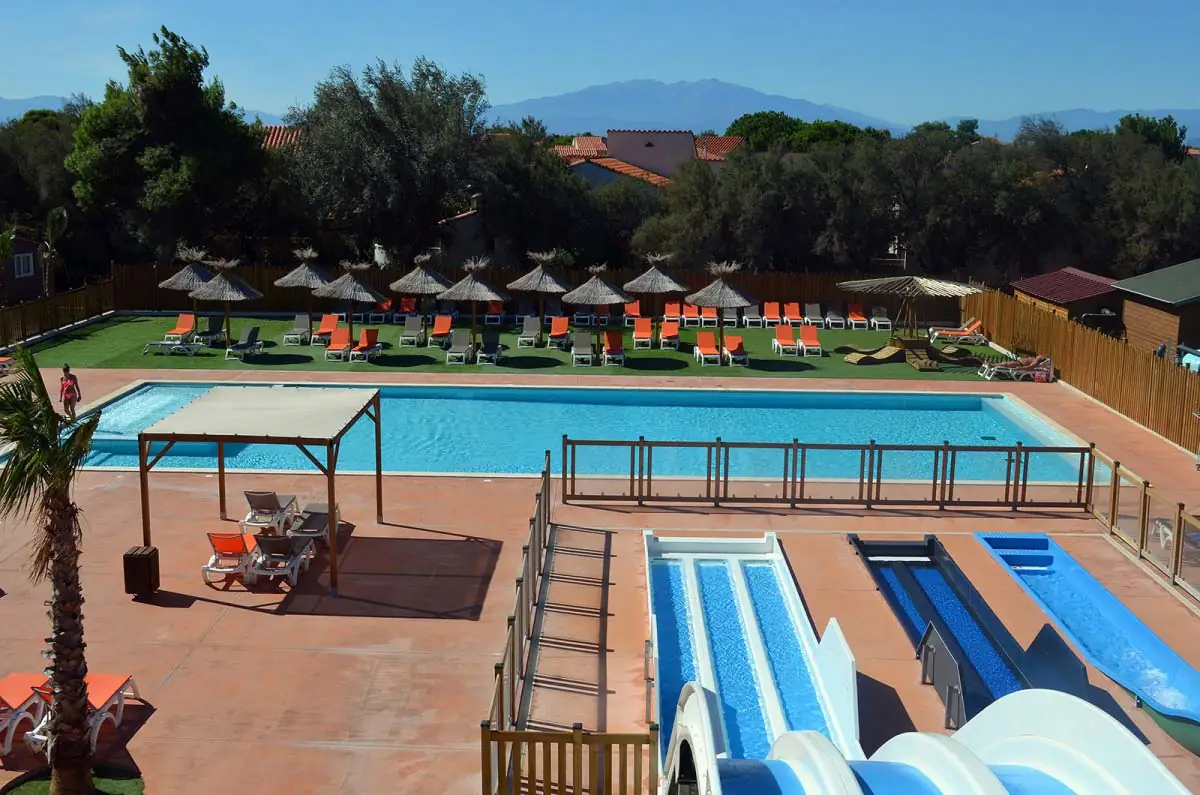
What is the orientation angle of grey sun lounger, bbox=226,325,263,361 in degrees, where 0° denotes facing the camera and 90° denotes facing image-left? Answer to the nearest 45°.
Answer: approximately 45°

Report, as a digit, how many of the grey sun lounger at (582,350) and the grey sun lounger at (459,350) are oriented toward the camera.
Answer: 2

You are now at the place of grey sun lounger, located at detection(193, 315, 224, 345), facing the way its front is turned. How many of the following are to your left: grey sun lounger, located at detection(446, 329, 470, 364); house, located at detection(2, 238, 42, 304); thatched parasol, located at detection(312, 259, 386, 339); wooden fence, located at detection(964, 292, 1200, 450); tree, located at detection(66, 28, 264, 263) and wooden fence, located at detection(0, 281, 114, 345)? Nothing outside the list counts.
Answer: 3

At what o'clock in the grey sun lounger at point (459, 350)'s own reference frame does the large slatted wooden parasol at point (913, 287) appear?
The large slatted wooden parasol is roughly at 9 o'clock from the grey sun lounger.

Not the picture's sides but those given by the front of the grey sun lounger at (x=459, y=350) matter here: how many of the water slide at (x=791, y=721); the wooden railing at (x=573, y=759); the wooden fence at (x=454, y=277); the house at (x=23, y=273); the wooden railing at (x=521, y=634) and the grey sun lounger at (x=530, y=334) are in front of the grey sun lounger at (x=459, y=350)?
3

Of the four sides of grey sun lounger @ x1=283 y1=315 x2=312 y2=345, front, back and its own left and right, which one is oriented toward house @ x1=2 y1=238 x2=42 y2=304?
right

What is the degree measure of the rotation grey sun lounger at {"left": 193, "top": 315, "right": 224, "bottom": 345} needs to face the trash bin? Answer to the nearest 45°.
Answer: approximately 45° to its left

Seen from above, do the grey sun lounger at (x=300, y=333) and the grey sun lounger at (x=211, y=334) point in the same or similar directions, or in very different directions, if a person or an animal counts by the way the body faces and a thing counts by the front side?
same or similar directions

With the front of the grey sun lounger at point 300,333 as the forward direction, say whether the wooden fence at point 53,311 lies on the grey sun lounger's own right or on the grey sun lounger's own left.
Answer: on the grey sun lounger's own right

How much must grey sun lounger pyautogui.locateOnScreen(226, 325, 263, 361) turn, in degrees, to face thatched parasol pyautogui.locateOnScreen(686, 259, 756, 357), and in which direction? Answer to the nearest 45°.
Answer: approximately 135° to its left

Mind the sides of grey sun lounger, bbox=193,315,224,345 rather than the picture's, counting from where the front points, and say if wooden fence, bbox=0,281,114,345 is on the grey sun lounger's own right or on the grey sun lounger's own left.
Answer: on the grey sun lounger's own right

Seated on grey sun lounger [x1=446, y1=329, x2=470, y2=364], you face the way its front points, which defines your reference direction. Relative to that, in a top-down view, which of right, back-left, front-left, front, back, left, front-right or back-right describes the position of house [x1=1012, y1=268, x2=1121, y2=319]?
left

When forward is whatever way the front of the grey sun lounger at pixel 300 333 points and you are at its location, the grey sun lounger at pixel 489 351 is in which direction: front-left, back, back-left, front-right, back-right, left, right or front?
left

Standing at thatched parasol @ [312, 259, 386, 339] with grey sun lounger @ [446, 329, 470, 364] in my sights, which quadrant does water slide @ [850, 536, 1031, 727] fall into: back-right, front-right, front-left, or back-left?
front-right

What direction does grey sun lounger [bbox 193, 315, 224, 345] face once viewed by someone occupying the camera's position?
facing the viewer and to the left of the viewer

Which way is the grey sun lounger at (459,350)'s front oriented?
toward the camera

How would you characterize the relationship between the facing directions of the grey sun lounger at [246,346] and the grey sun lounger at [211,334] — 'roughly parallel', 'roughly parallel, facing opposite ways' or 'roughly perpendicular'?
roughly parallel
